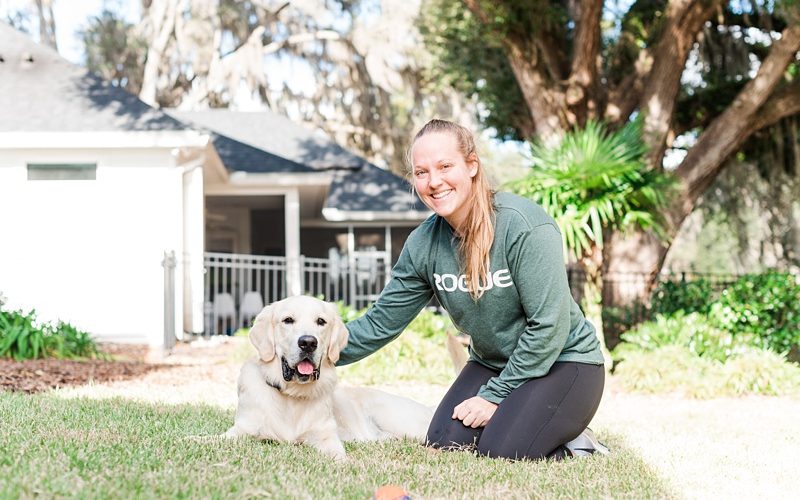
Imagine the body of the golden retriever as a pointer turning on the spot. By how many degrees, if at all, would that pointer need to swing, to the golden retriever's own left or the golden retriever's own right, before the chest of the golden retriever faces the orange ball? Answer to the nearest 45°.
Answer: approximately 45° to the golden retriever's own left

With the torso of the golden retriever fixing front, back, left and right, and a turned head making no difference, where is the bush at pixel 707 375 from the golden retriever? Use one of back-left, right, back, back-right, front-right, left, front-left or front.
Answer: back

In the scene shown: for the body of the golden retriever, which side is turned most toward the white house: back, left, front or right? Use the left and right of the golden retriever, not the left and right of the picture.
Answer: right

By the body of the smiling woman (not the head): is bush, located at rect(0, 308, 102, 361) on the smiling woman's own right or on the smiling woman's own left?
on the smiling woman's own right

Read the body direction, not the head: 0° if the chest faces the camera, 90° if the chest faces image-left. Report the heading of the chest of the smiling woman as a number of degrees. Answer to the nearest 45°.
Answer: approximately 45°

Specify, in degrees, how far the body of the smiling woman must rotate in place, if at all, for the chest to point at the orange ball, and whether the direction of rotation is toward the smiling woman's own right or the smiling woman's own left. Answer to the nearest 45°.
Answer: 0° — they already face it

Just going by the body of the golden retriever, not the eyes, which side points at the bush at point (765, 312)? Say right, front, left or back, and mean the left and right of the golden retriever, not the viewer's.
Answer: back

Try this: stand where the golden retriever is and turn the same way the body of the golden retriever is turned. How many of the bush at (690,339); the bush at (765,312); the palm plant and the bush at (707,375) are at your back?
4

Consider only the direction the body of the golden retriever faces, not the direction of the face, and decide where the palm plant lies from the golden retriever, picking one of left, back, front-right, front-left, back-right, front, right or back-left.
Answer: back

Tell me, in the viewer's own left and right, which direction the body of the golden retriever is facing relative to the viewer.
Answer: facing the viewer and to the left of the viewer

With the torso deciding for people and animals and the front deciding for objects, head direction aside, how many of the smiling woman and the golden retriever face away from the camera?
0

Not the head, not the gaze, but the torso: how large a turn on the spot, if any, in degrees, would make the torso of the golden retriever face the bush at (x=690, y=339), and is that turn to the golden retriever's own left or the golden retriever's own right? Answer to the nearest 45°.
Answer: approximately 180°
